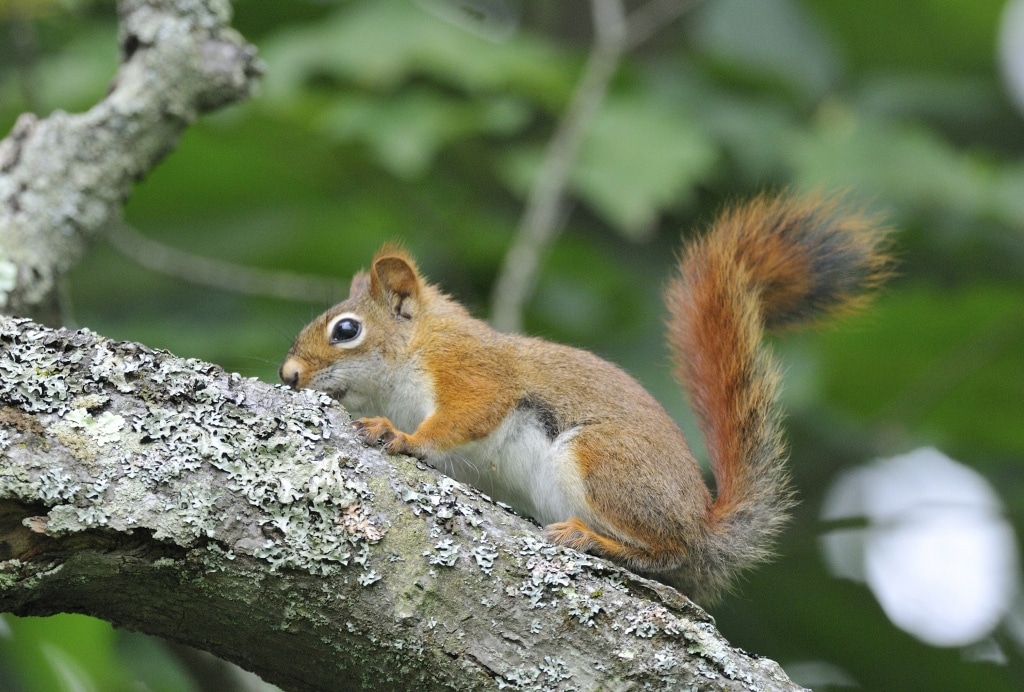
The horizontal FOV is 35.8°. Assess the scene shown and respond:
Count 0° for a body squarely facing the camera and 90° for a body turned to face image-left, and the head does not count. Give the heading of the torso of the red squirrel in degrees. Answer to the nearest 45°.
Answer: approximately 90°

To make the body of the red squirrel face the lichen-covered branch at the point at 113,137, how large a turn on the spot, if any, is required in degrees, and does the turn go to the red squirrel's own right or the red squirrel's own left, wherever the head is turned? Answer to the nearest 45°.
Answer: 0° — it already faces it

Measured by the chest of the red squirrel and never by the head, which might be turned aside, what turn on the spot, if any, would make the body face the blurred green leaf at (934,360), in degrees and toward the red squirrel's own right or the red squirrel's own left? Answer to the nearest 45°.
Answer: approximately 135° to the red squirrel's own right
